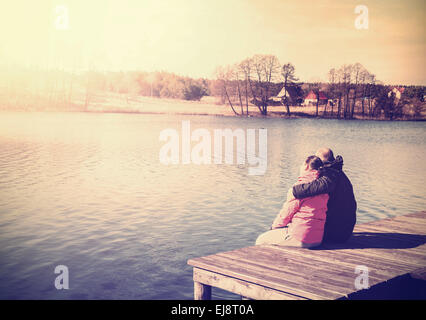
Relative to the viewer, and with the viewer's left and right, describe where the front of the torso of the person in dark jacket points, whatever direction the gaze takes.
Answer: facing away from the viewer and to the left of the viewer

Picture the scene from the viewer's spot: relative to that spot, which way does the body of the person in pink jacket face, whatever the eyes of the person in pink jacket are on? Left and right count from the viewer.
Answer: facing away from the viewer and to the left of the viewer
